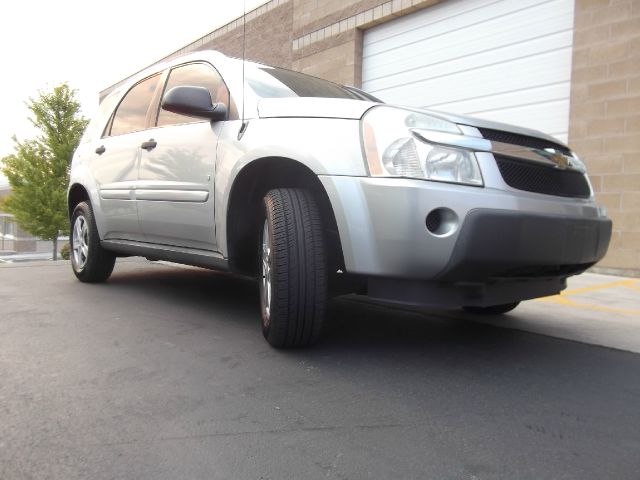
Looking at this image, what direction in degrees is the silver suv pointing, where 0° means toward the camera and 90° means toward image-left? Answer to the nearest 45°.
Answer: approximately 315°

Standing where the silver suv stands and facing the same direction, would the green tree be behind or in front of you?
behind
